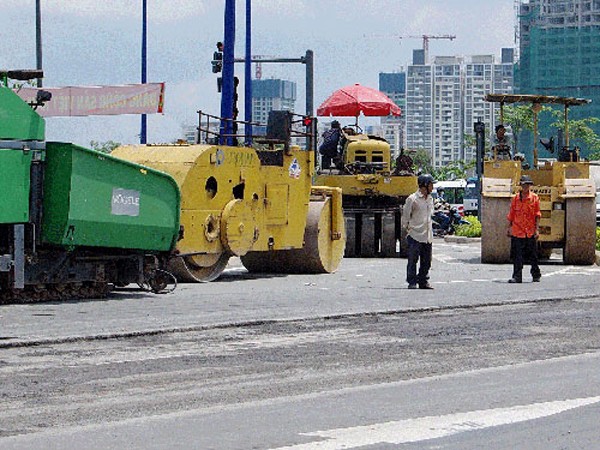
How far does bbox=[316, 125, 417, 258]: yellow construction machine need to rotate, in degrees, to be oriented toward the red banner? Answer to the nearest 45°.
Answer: approximately 90° to its right

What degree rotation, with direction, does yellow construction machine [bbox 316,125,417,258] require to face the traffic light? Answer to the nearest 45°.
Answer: approximately 135° to its right

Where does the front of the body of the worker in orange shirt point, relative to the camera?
toward the camera

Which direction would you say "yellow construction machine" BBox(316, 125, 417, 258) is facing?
toward the camera

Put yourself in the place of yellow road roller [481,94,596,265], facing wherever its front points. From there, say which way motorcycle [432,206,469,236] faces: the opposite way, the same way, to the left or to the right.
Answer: to the right

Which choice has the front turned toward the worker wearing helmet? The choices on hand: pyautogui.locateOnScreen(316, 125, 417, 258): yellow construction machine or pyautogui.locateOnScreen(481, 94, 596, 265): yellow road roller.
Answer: the yellow construction machine

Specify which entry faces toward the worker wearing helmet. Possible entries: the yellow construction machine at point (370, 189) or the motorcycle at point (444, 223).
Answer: the yellow construction machine
